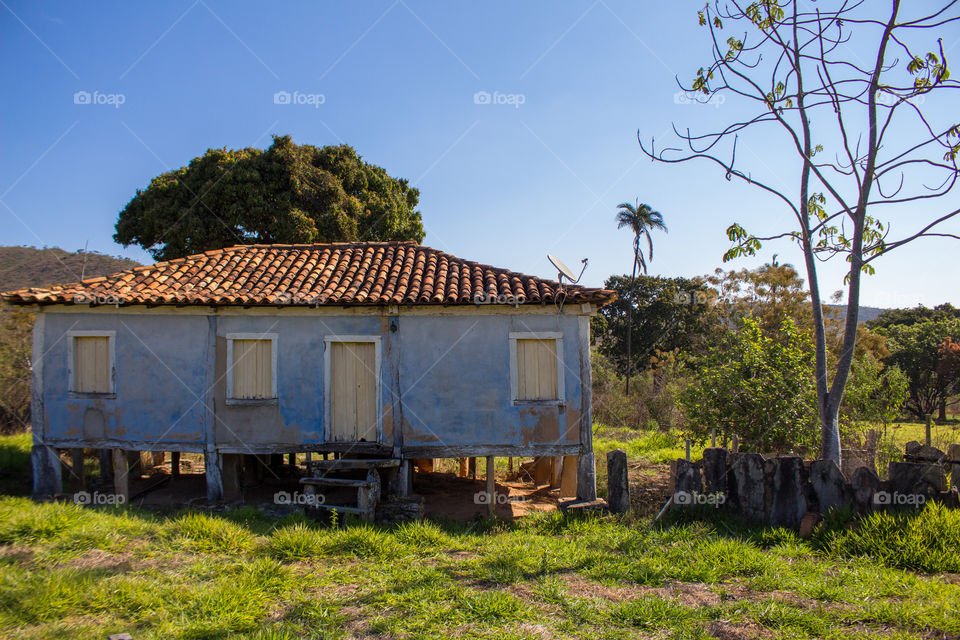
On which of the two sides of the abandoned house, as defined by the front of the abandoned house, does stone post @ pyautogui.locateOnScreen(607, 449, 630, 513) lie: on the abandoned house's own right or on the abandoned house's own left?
on the abandoned house's own left

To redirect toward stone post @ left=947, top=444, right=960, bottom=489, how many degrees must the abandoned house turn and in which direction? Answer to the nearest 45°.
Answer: approximately 45° to its left

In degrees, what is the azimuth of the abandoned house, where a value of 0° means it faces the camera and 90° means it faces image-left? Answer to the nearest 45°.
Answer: approximately 0°

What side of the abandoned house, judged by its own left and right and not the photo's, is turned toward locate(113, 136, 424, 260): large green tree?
back

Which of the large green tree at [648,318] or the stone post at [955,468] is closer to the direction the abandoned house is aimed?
the stone post

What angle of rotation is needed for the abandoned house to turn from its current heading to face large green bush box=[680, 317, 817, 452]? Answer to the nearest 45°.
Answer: approximately 90° to its left
